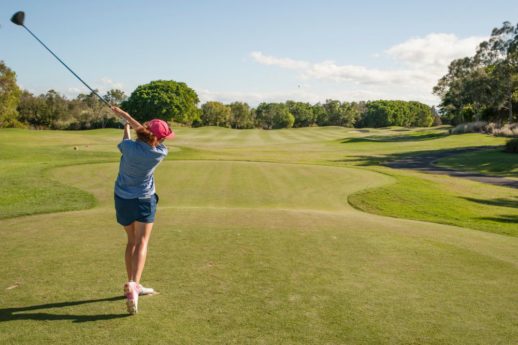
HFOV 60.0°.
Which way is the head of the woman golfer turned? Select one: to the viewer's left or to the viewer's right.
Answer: to the viewer's right

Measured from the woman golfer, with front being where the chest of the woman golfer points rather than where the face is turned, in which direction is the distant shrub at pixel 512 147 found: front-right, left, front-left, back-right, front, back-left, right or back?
front-right

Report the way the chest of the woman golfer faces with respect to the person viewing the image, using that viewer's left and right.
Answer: facing away from the viewer
